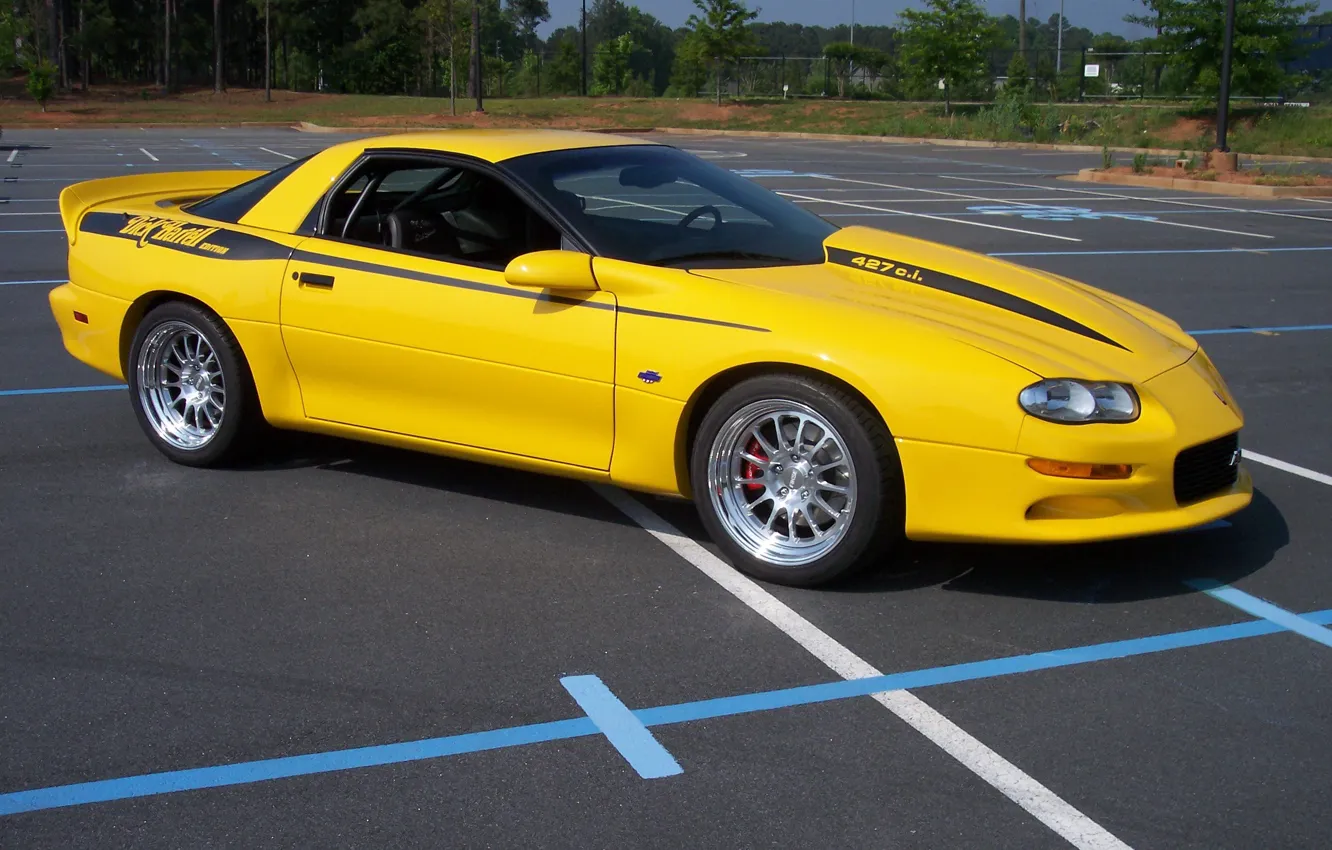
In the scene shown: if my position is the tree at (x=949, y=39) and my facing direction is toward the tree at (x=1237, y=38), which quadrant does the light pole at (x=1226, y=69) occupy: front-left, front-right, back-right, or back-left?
front-right

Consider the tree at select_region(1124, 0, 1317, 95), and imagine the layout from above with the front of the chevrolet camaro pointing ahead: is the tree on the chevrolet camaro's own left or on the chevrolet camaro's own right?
on the chevrolet camaro's own left

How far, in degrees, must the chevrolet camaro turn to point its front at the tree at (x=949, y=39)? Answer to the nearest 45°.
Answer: approximately 135° to its left

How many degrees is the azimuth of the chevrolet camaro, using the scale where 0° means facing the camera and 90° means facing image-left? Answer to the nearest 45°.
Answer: approximately 315°
